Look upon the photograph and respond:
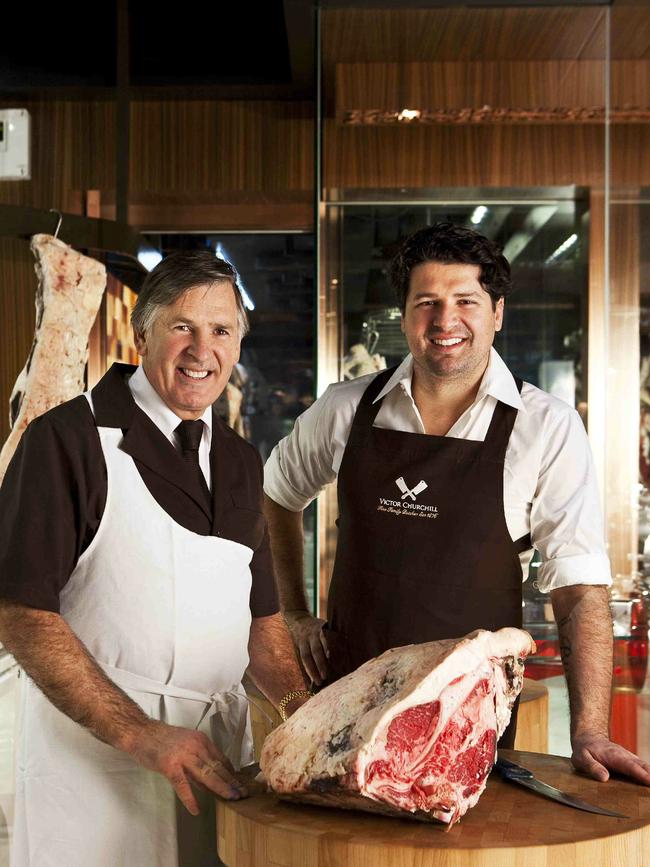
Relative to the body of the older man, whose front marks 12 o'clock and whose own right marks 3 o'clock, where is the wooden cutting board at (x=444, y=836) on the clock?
The wooden cutting board is roughly at 12 o'clock from the older man.

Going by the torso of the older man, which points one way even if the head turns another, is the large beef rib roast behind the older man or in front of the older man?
in front

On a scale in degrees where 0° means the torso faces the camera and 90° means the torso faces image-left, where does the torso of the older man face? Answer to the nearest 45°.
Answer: approximately 315°

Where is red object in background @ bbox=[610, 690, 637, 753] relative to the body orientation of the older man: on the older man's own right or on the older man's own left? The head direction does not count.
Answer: on the older man's own left

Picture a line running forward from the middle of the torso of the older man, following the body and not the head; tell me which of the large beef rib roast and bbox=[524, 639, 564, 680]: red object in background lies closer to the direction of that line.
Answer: the large beef rib roast

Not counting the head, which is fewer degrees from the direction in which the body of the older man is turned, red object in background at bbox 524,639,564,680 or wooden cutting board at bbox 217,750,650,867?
the wooden cutting board

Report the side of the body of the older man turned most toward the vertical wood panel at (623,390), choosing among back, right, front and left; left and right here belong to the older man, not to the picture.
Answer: left

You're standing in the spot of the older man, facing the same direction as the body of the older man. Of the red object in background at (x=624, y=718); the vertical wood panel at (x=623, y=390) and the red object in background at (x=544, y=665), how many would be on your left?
3

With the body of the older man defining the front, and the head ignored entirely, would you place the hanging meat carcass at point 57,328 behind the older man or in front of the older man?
behind
